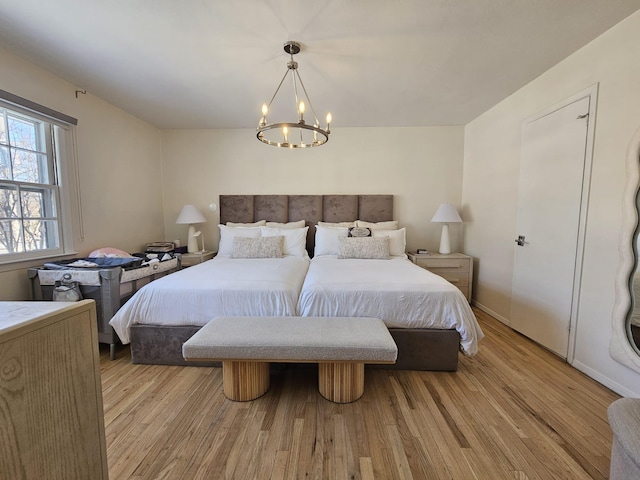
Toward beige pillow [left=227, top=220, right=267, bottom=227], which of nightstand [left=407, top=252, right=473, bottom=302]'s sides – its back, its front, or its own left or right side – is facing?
right

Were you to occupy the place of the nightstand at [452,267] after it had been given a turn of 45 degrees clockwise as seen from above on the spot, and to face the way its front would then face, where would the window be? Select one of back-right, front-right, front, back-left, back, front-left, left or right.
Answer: front

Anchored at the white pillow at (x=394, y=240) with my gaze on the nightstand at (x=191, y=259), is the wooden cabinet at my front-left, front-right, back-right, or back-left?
front-left

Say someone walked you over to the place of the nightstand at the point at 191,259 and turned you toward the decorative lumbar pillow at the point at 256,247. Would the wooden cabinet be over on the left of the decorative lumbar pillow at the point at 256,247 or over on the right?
right

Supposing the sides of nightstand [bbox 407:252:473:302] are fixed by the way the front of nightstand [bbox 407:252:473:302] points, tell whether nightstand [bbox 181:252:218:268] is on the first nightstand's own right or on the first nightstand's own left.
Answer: on the first nightstand's own right

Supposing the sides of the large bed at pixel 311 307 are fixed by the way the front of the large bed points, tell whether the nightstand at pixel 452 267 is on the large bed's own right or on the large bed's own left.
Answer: on the large bed's own left

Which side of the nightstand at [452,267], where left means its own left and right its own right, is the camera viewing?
front

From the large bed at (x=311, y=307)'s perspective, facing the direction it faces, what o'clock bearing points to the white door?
The white door is roughly at 9 o'clock from the large bed.

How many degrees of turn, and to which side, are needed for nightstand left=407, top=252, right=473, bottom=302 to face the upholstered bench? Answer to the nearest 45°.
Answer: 0° — it already faces it

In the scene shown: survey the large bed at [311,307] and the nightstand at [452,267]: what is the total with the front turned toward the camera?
2

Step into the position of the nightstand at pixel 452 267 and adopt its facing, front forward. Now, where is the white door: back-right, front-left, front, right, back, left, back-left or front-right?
front-left

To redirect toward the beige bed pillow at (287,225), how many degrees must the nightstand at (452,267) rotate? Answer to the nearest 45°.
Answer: approximately 90° to its right

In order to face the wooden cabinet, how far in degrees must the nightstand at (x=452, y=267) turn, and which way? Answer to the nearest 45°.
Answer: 0° — it already faces it

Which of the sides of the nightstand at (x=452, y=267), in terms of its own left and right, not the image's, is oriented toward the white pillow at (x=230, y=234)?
right

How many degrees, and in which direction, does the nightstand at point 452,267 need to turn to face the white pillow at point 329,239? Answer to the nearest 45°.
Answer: approximately 45° to its right

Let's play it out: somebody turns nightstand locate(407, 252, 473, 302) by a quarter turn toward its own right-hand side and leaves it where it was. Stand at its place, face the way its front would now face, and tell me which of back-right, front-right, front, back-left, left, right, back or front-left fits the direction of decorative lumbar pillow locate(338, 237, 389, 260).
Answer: front-left

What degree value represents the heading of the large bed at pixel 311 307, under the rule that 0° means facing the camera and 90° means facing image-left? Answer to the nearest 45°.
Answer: approximately 0°
